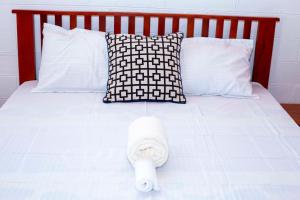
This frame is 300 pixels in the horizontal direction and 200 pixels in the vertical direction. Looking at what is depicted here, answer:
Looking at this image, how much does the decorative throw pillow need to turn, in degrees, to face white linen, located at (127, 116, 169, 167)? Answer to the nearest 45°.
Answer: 0° — it already faces it

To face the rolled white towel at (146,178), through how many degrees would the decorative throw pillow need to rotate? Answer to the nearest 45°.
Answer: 0° — it already faces it

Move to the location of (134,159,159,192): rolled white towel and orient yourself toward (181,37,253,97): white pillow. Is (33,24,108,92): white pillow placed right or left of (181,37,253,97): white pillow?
left

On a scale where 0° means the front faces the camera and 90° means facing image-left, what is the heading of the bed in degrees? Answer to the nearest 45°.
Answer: approximately 0°
